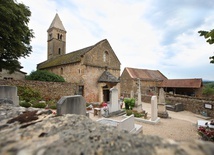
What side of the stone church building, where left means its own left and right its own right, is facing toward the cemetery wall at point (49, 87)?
right

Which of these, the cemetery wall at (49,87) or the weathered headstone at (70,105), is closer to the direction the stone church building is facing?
the weathered headstone

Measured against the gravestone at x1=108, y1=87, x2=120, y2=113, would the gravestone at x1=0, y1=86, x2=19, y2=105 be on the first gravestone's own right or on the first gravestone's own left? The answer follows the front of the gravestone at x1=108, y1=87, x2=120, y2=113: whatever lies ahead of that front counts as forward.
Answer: on the first gravestone's own right

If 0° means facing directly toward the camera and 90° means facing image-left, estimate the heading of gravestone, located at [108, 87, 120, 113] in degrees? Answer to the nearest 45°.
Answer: approximately 315°

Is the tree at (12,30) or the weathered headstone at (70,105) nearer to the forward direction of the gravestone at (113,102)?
the weathered headstone

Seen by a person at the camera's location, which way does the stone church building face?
facing the viewer and to the right of the viewer

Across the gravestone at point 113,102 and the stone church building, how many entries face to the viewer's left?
0

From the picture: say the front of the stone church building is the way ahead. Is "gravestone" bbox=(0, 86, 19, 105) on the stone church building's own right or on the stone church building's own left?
on the stone church building's own right

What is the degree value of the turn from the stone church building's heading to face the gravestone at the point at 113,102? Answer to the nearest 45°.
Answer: approximately 45° to its right

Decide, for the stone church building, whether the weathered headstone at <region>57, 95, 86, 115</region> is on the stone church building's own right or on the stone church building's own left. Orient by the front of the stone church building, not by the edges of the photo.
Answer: on the stone church building's own right

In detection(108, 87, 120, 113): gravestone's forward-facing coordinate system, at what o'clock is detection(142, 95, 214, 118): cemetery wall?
The cemetery wall is roughly at 10 o'clock from the gravestone.
